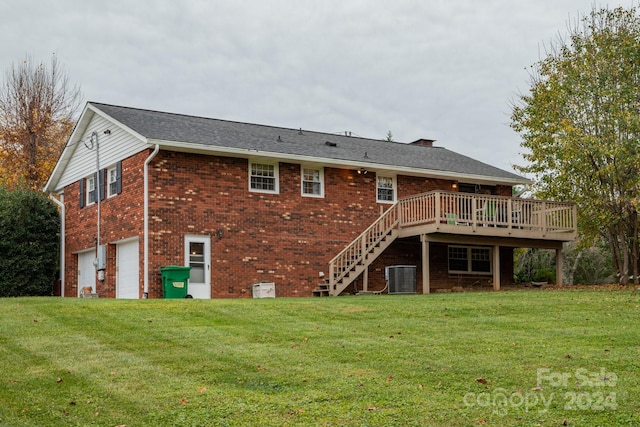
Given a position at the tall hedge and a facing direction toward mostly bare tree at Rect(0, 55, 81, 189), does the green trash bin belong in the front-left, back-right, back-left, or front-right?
back-right

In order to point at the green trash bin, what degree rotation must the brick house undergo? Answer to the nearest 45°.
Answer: approximately 90° to its left

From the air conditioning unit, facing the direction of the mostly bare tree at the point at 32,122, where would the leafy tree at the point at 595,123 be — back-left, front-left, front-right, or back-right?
back-right

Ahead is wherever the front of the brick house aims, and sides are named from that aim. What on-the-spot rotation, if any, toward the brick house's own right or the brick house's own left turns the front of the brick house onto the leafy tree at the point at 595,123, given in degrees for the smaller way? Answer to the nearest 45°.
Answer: approximately 135° to the brick house's own right

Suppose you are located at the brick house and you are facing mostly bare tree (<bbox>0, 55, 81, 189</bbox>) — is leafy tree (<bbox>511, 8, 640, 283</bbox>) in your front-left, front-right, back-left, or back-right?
back-right

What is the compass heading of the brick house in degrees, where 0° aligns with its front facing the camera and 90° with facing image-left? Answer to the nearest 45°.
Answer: approximately 135°

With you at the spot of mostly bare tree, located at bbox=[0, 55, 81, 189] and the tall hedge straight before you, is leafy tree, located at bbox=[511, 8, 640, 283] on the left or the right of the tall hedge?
left

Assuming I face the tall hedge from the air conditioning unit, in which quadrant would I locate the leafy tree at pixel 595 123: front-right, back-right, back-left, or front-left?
back-right
